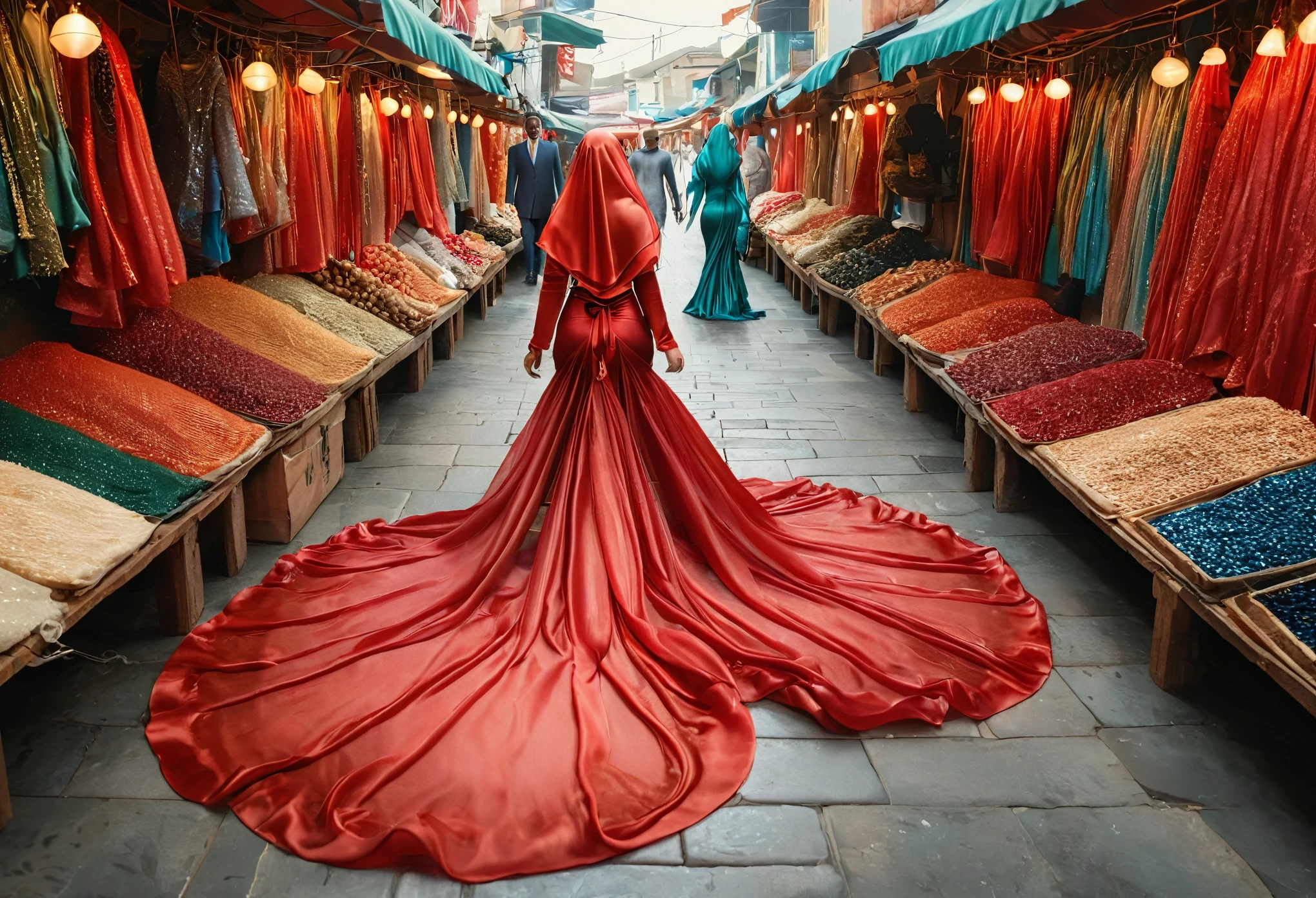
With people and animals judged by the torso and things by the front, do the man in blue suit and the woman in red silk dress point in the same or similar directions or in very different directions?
very different directions

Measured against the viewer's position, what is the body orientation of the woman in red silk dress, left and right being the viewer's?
facing away from the viewer

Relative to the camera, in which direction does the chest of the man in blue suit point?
toward the camera

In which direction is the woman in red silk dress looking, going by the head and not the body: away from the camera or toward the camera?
away from the camera

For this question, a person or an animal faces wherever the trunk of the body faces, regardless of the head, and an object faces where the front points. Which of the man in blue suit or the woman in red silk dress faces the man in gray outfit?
the woman in red silk dress

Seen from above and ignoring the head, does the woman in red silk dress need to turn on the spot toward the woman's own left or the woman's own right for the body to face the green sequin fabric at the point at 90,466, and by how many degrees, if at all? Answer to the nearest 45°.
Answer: approximately 90° to the woman's own left

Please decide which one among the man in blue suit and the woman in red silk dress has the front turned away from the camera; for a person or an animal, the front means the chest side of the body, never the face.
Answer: the woman in red silk dress

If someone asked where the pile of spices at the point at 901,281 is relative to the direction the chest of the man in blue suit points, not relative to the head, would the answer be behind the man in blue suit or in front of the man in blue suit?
in front

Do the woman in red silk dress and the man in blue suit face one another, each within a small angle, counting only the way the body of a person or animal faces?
yes

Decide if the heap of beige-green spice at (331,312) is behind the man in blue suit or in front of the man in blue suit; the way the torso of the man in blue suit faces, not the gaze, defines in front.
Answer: in front
